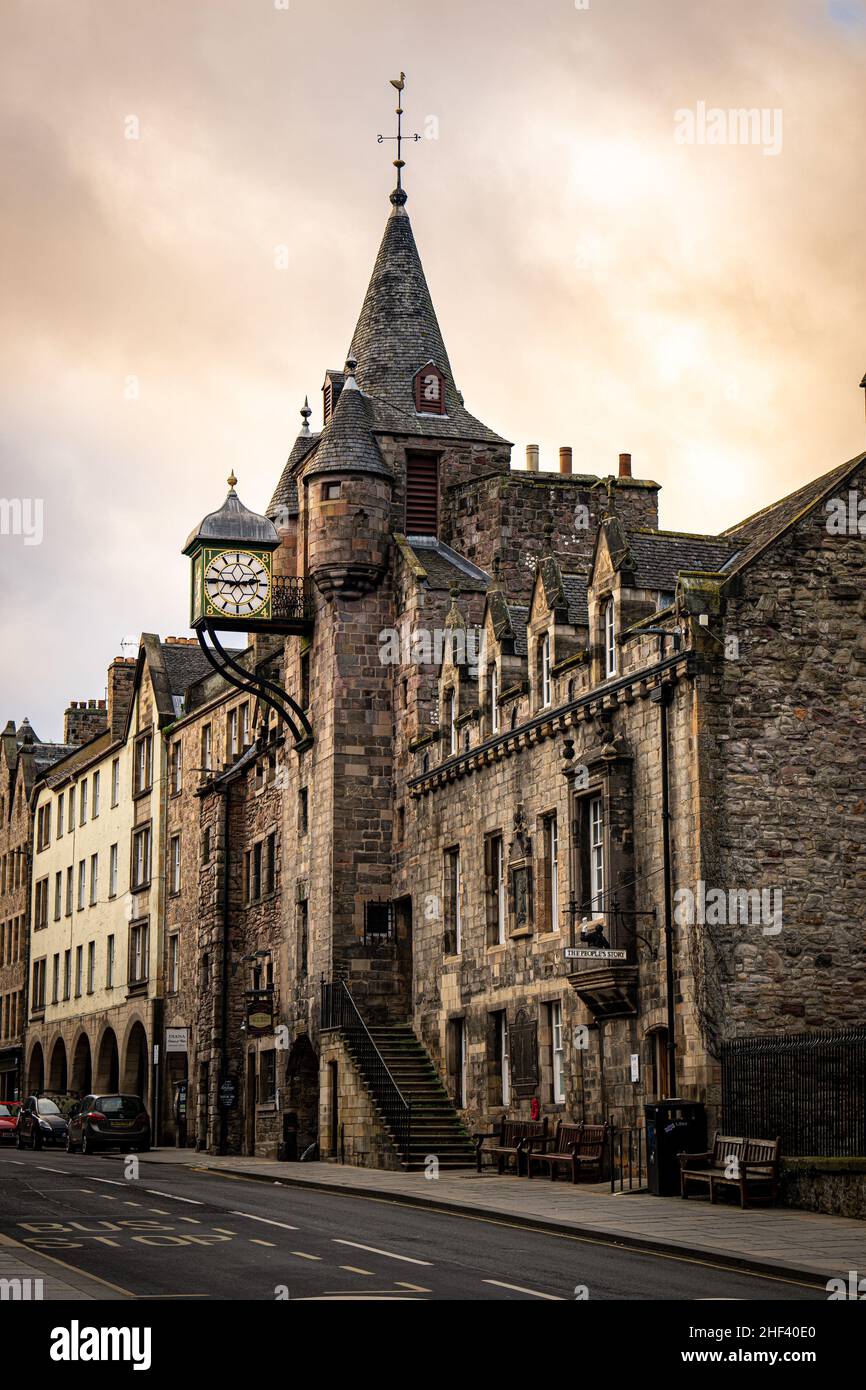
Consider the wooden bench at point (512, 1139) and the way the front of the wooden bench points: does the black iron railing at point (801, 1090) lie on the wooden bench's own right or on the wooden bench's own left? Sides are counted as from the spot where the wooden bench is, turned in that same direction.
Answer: on the wooden bench's own left

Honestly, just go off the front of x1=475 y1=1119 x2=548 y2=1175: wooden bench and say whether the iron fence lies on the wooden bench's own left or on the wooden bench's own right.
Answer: on the wooden bench's own left

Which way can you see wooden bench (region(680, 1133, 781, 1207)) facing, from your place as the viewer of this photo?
facing the viewer and to the left of the viewer

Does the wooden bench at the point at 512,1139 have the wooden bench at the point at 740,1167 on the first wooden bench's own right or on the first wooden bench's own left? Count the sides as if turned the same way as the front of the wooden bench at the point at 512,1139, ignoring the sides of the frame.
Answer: on the first wooden bench's own left

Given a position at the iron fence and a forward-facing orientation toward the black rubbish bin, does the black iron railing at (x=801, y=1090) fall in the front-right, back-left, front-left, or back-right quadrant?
front-left

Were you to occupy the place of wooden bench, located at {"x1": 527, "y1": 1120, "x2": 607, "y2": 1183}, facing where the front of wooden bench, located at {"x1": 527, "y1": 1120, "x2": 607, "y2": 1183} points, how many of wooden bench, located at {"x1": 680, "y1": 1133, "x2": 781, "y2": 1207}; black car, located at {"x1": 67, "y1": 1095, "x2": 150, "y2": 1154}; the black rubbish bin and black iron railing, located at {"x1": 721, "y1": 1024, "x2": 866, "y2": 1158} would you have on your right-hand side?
1

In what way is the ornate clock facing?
toward the camera

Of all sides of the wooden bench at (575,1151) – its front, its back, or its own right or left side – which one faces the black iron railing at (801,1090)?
left

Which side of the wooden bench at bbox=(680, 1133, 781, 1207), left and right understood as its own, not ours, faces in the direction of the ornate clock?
right

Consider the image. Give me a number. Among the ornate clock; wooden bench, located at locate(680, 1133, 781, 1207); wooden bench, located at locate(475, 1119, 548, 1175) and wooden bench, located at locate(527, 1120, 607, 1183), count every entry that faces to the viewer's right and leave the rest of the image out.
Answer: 0

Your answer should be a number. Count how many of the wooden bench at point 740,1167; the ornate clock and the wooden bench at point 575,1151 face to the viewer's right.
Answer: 0

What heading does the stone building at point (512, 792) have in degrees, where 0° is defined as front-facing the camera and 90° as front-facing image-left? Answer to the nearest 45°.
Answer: approximately 45°

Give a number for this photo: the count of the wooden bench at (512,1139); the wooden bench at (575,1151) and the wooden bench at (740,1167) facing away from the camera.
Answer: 0

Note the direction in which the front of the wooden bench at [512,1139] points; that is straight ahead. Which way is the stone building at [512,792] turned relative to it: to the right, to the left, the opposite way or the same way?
the same way

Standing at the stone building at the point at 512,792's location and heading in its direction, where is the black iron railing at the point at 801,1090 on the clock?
The black iron railing is roughly at 10 o'clock from the stone building.
